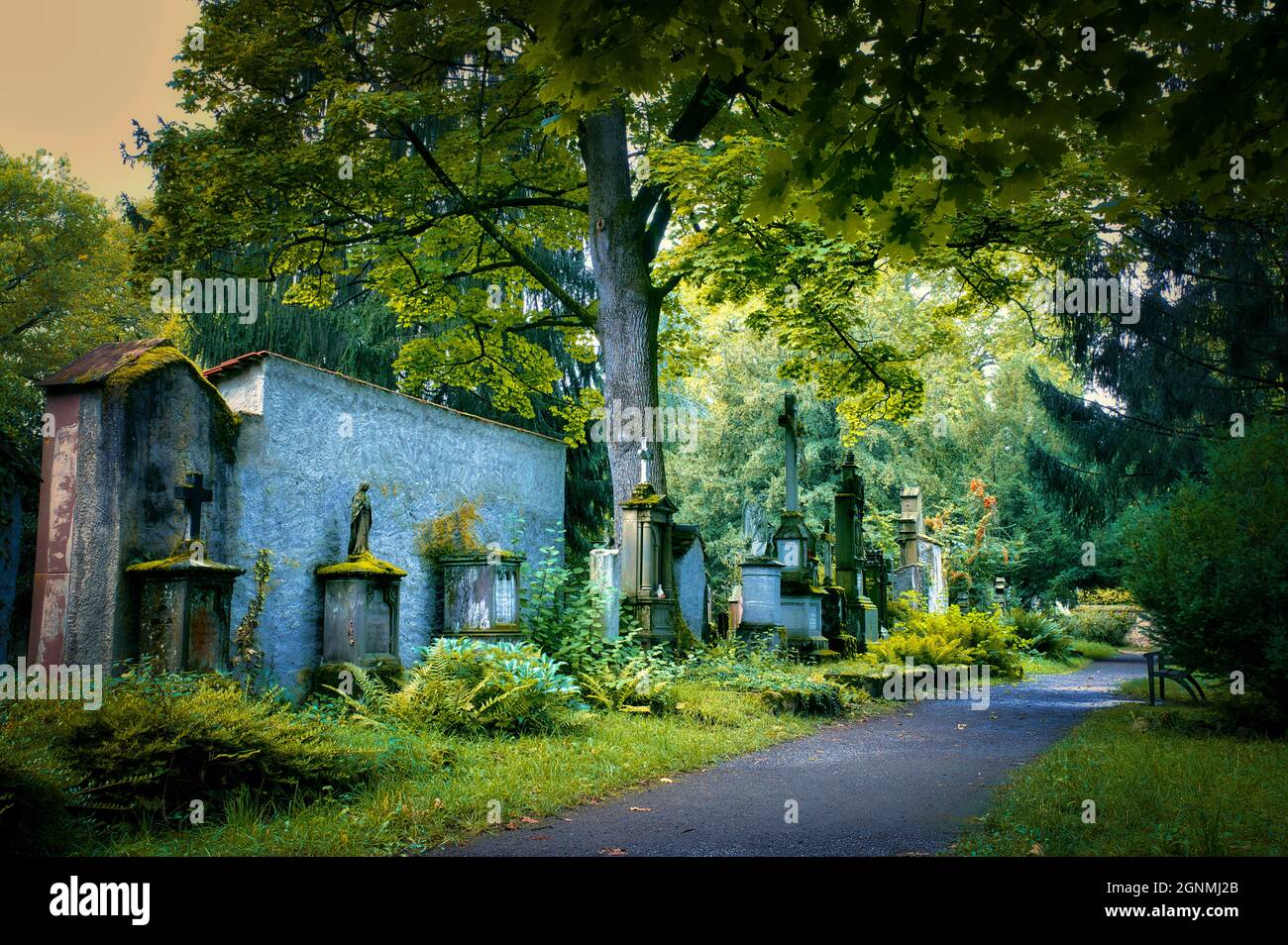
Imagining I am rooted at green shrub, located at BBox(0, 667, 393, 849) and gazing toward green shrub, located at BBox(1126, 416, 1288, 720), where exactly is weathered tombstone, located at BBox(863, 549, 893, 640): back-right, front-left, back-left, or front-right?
front-left

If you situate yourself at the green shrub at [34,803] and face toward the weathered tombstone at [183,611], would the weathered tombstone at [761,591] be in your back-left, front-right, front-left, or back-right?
front-right

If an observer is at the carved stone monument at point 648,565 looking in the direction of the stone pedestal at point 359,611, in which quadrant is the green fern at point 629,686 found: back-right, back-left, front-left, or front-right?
front-left

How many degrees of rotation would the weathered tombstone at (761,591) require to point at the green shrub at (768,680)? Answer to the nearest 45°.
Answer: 0° — it already faces it

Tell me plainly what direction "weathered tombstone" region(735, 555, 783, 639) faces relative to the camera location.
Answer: facing the viewer

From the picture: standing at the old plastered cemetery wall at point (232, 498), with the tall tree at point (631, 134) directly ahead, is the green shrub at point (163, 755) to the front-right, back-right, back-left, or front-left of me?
back-right
